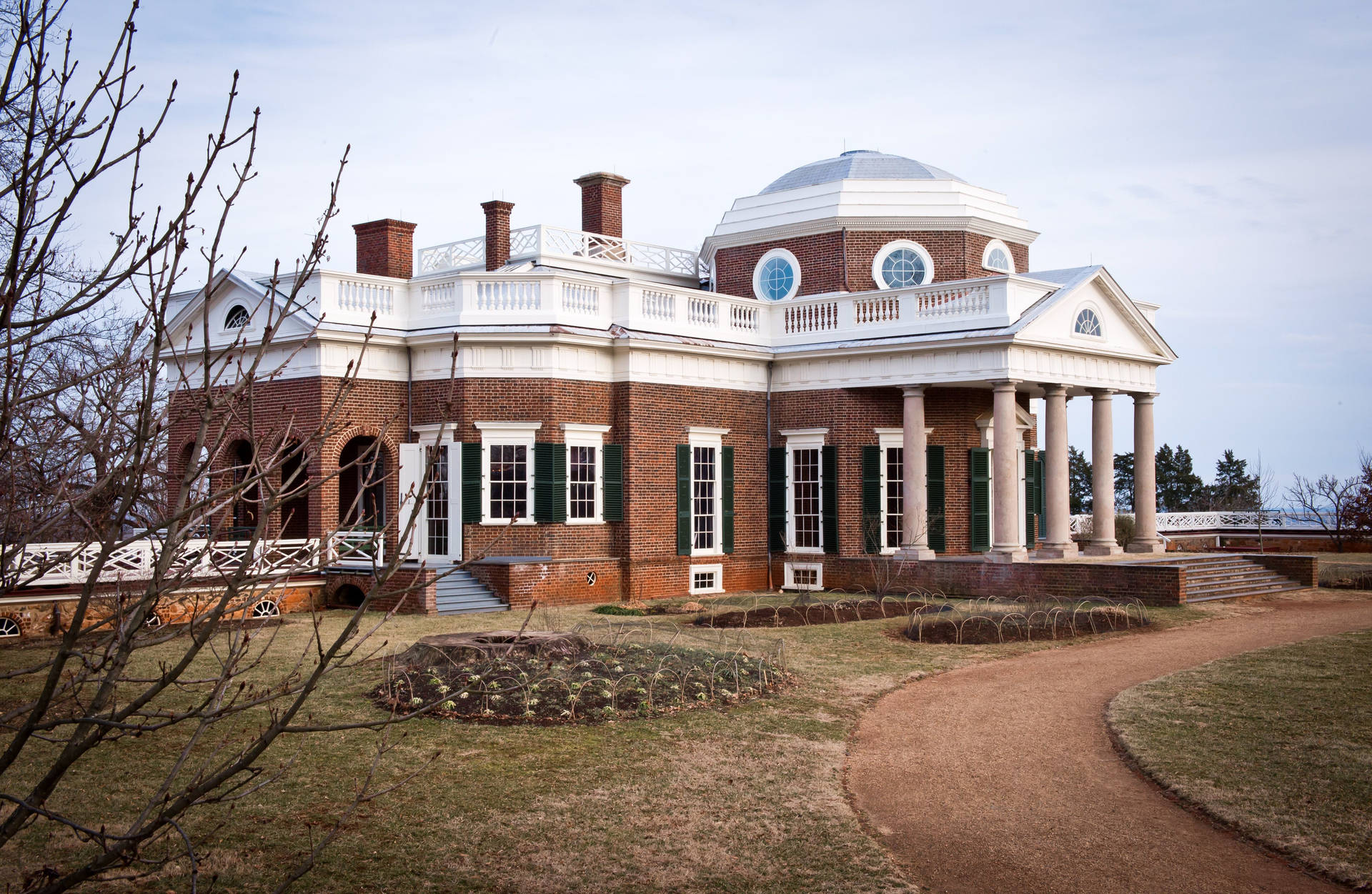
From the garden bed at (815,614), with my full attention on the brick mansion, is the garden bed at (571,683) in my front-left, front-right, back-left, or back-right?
back-left

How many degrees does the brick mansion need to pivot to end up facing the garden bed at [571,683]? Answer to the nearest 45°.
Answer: approximately 45° to its right

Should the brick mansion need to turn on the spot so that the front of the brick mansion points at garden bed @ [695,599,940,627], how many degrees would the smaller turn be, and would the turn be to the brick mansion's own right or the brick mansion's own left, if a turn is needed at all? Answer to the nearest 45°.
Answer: approximately 45° to the brick mansion's own right

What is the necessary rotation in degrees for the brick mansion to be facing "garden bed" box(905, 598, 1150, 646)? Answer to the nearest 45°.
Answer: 0° — it already faces it

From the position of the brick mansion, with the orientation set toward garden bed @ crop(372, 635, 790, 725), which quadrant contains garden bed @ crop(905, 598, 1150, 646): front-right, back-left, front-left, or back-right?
front-left

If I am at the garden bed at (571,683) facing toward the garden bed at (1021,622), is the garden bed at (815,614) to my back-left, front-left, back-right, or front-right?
front-left

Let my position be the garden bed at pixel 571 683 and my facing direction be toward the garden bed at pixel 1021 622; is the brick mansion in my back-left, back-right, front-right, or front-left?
front-left

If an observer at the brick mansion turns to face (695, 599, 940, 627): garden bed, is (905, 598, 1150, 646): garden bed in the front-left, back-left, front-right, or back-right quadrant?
front-left
